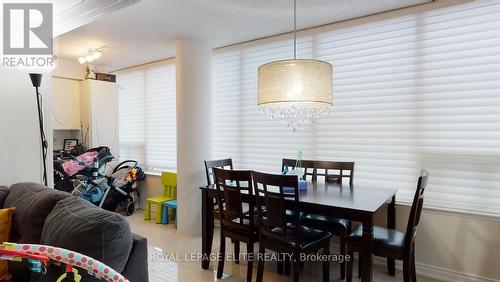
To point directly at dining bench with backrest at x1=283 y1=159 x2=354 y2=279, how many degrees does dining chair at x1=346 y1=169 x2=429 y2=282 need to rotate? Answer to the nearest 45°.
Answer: approximately 45° to its right

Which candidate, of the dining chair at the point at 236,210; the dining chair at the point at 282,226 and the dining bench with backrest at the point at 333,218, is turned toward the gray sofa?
the dining bench with backrest at the point at 333,218

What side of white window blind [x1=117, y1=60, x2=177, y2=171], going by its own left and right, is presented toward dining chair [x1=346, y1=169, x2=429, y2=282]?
left

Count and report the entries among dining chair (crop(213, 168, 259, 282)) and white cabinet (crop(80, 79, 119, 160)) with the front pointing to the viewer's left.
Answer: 0

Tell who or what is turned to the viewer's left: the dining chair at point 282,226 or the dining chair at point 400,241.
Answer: the dining chair at point 400,241

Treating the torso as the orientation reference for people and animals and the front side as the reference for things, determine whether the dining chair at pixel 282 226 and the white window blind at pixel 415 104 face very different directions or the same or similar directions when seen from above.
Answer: very different directions

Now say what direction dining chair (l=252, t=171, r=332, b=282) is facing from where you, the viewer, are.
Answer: facing away from the viewer and to the right of the viewer

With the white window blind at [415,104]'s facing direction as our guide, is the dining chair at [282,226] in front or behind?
in front

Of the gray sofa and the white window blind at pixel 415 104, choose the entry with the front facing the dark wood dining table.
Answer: the white window blind
